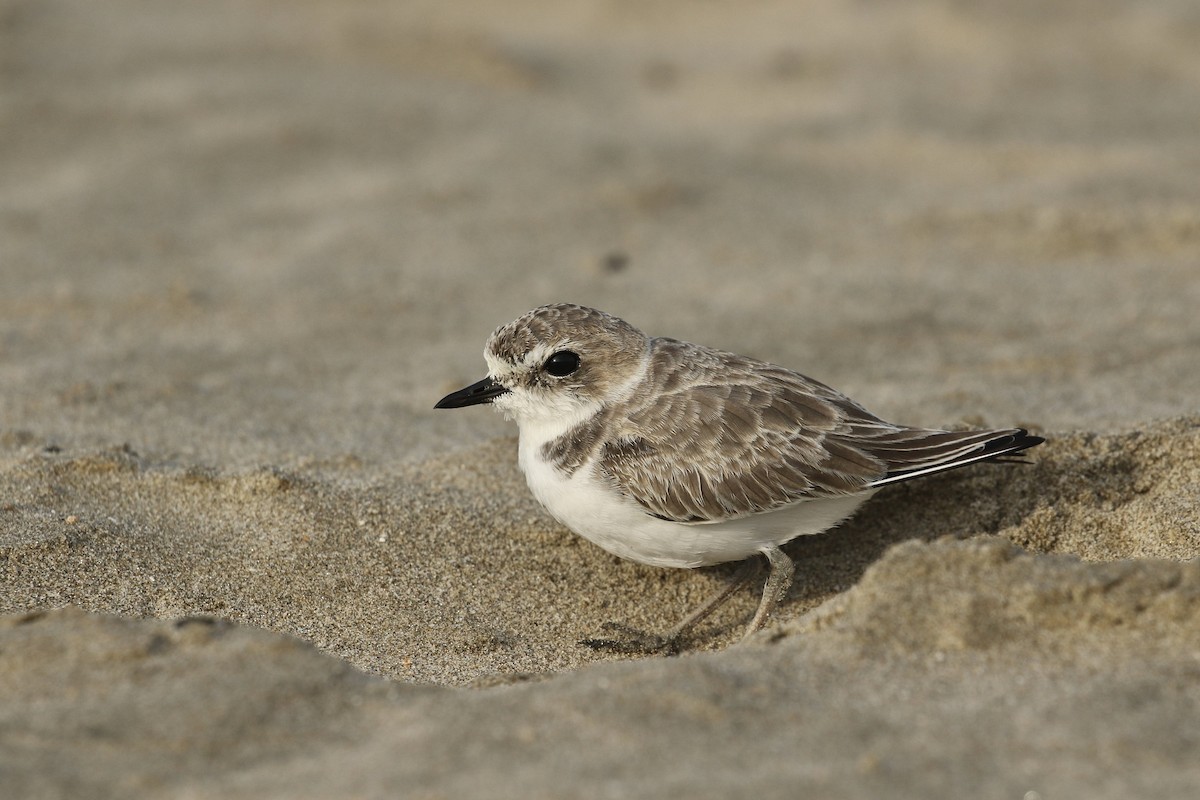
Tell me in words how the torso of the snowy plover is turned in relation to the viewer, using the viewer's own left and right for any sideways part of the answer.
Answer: facing to the left of the viewer
